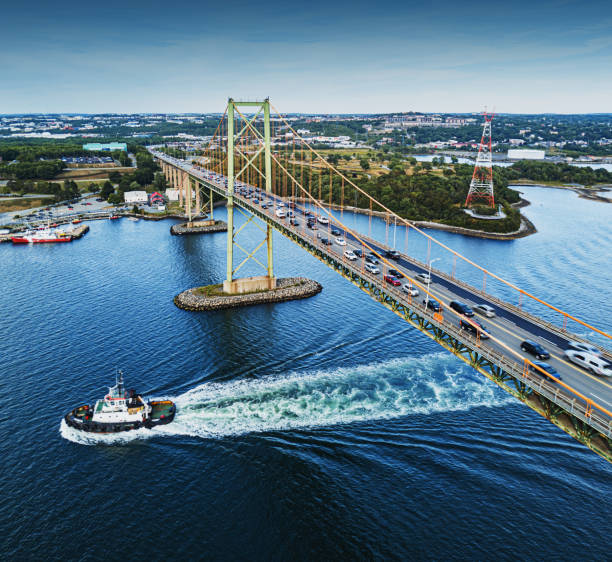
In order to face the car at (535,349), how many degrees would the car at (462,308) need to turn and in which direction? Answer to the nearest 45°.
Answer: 0° — it already faces it

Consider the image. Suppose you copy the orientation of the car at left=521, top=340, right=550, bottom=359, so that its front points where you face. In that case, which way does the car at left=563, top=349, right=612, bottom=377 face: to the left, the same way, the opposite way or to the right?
the opposite way

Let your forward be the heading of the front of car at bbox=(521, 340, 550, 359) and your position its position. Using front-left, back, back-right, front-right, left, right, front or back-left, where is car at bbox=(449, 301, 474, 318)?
back

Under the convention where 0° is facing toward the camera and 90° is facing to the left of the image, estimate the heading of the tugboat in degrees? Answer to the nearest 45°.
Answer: approximately 90°

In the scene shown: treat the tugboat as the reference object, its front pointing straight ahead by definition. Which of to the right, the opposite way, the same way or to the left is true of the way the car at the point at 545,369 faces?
to the left

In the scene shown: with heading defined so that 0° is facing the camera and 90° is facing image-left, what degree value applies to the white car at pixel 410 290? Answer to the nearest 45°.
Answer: approximately 315°

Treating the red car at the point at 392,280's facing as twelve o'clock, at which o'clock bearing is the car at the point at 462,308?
The car is roughly at 12 o'clock from the red car.

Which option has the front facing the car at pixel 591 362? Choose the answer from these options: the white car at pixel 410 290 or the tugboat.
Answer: the white car
